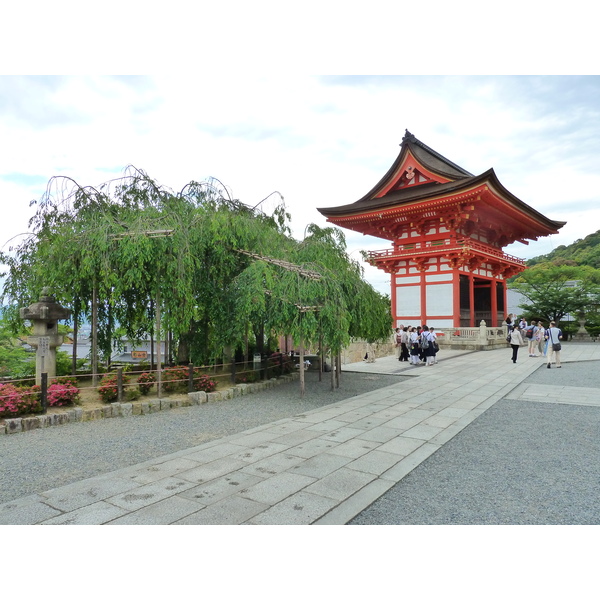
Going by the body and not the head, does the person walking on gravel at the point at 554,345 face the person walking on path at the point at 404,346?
no

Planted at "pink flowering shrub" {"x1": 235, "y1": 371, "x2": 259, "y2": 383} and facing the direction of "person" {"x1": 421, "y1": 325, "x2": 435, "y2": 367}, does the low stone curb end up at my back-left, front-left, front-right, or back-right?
back-right

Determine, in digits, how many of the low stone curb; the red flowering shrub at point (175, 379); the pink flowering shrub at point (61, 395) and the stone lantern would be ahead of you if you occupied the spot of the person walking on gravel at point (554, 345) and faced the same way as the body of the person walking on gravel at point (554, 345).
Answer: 0

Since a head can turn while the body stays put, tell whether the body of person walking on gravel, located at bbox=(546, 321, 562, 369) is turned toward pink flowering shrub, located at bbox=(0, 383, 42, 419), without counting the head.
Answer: no

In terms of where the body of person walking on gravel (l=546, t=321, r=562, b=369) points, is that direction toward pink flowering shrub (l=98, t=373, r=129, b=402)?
no

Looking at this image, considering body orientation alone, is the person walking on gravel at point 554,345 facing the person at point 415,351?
no

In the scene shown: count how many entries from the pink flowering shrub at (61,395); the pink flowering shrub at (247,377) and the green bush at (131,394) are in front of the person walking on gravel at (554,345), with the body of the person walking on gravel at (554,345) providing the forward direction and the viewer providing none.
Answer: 0
